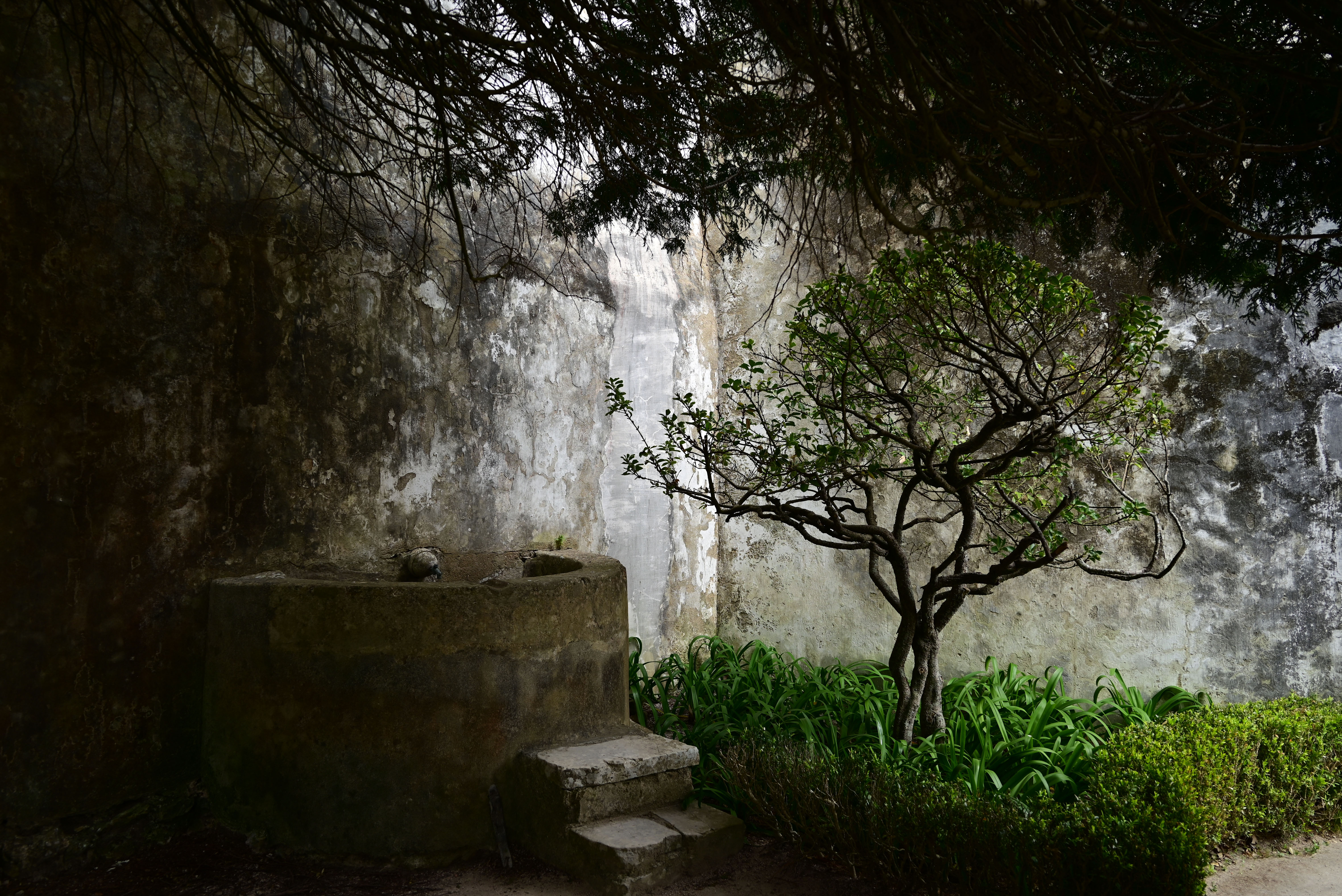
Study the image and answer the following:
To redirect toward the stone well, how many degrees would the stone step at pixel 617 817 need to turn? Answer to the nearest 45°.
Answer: approximately 135° to its right

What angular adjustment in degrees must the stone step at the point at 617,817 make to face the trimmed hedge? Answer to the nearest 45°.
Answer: approximately 45° to its left

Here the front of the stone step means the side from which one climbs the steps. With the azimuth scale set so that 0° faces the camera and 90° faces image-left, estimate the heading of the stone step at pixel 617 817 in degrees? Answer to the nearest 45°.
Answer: approximately 315°

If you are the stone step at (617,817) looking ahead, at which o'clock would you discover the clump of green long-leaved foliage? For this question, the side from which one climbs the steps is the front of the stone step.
The clump of green long-leaved foliage is roughly at 9 o'clock from the stone step.
